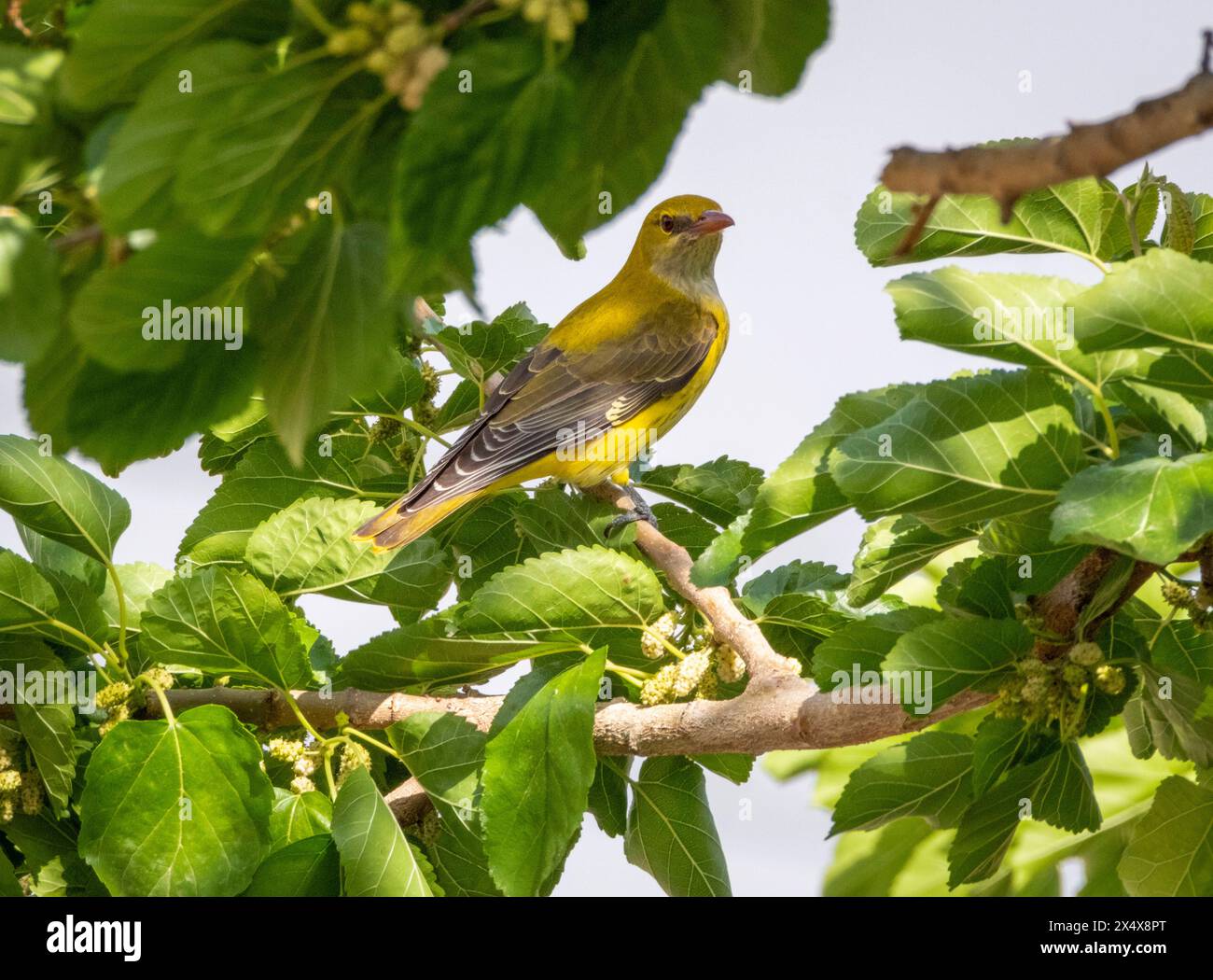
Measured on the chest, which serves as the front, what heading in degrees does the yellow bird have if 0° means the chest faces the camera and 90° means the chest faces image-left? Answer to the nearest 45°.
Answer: approximately 270°

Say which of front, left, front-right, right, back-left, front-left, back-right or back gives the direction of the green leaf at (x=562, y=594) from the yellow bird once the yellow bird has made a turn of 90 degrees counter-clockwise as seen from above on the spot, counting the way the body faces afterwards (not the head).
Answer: back
